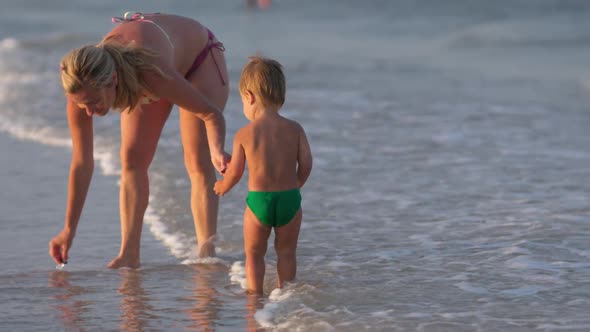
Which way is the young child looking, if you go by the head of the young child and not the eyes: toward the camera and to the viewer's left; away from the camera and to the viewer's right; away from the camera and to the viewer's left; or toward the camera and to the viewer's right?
away from the camera and to the viewer's left

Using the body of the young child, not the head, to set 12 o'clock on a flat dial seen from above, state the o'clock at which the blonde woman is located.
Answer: The blonde woman is roughly at 10 o'clock from the young child.

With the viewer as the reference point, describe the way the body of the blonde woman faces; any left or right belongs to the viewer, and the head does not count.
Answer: facing the viewer and to the left of the viewer

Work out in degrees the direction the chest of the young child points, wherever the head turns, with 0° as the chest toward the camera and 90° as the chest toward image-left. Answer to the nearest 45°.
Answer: approximately 180°

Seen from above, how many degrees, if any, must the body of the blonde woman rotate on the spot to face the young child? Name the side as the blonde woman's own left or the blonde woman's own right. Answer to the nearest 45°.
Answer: approximately 90° to the blonde woman's own left

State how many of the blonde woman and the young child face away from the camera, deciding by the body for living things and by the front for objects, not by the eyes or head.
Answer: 1

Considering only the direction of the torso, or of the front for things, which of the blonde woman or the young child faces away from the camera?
the young child
